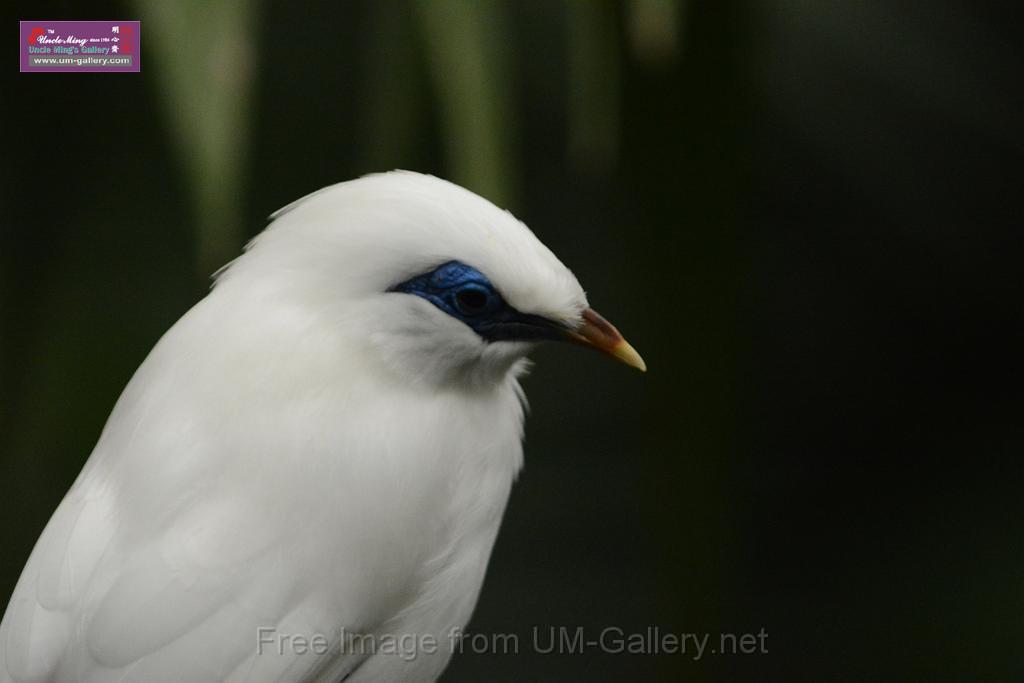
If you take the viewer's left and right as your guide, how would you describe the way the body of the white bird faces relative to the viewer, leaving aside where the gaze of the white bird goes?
facing to the right of the viewer
